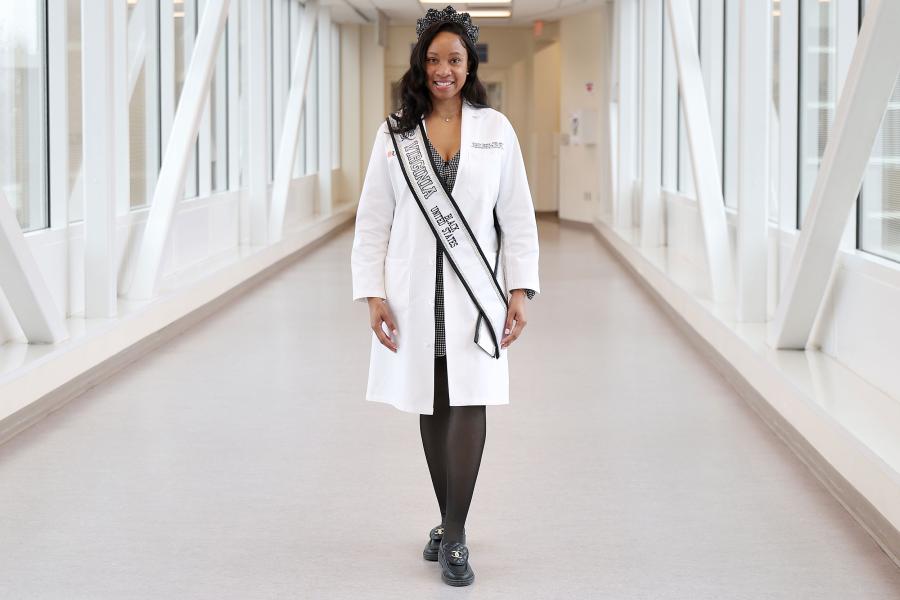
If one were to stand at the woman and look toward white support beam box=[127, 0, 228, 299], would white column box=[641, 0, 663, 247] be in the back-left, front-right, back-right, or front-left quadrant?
front-right

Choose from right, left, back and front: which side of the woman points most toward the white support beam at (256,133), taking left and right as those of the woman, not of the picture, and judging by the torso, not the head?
back

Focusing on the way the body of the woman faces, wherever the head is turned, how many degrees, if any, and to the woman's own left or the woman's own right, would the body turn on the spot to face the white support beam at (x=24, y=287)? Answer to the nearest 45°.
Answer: approximately 135° to the woman's own right

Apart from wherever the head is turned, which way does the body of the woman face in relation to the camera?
toward the camera

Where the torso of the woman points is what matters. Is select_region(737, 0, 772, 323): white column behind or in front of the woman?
behind

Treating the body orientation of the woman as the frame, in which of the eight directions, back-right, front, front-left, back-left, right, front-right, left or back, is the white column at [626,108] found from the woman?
back

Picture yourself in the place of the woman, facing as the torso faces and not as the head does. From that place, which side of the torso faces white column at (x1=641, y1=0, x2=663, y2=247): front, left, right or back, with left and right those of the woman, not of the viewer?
back

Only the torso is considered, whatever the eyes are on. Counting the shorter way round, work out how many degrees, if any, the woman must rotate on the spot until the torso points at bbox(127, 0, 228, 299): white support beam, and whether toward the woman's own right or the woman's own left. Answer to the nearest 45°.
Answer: approximately 180°
